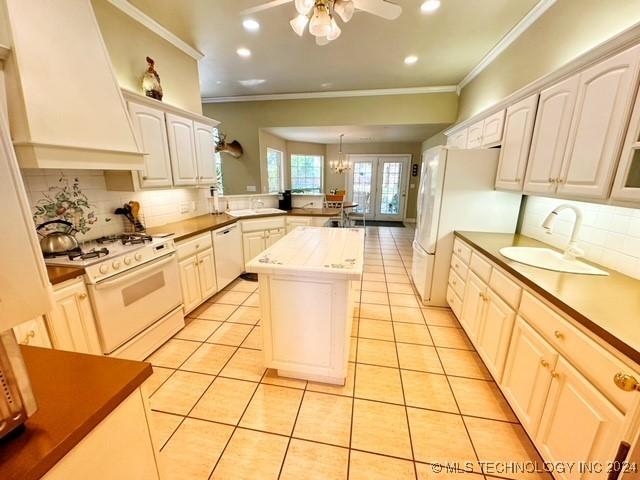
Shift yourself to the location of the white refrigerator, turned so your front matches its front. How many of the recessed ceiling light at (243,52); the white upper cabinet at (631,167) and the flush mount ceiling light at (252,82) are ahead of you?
2

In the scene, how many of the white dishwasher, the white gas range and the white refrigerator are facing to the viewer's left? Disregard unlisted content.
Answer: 1

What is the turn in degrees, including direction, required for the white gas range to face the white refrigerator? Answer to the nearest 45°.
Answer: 0° — it already faces it

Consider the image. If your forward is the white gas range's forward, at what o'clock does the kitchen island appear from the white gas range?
The kitchen island is roughly at 12 o'clock from the white gas range.

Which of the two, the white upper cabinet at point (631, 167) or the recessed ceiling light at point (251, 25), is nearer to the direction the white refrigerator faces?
the recessed ceiling light

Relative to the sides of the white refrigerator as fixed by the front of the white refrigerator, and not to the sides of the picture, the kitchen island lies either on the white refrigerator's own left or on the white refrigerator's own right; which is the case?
on the white refrigerator's own left

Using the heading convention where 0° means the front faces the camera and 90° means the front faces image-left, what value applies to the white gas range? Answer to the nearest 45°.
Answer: approximately 315°

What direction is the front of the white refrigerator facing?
to the viewer's left

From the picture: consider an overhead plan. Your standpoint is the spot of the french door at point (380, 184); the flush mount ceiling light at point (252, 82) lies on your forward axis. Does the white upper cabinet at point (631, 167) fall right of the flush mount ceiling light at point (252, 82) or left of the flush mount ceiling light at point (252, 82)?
left

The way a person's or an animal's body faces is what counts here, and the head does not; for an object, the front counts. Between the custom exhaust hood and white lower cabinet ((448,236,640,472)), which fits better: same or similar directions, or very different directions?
very different directions
